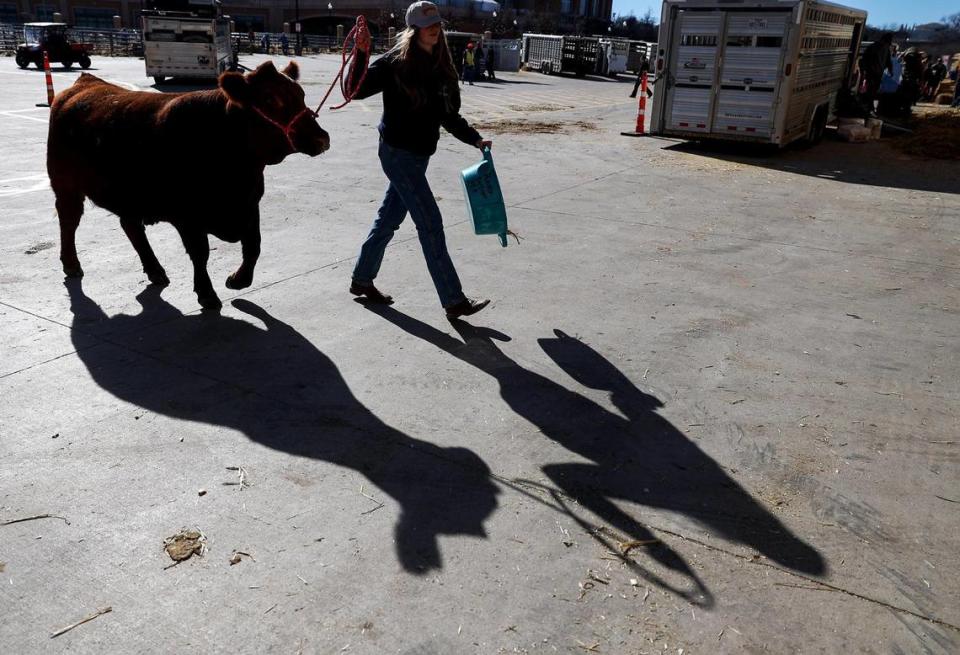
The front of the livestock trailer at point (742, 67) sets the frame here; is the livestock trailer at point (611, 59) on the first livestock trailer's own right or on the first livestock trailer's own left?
on the first livestock trailer's own left

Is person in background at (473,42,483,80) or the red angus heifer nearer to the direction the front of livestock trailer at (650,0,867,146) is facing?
the person in background

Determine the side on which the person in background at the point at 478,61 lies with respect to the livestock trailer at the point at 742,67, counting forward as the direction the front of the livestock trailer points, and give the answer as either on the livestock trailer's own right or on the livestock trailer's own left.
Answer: on the livestock trailer's own left

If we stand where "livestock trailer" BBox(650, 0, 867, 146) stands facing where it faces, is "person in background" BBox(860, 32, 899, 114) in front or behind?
in front

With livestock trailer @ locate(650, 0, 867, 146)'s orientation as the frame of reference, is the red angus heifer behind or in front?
behind

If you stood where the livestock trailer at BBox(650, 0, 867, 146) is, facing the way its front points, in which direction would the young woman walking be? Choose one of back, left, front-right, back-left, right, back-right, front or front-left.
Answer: back-right

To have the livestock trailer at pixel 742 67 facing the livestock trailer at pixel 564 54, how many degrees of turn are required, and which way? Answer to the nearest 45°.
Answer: approximately 45° to its left

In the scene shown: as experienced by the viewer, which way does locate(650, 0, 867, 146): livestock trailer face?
facing away from the viewer and to the right of the viewer

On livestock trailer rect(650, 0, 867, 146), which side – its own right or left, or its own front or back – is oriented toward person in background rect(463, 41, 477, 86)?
left

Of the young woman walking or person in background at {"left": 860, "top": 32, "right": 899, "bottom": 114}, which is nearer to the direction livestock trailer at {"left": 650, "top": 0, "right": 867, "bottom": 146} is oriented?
the person in background
